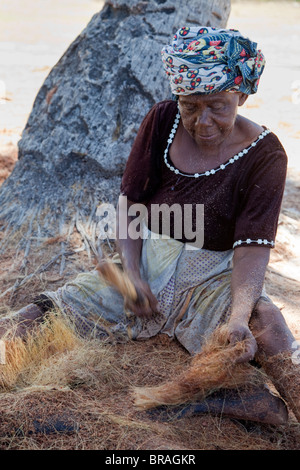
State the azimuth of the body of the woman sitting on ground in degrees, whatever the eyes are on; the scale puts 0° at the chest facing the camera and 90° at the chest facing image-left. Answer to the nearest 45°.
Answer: approximately 45°
